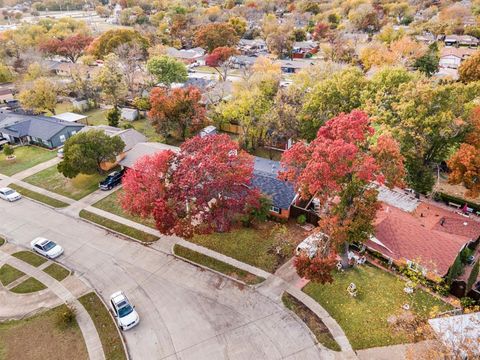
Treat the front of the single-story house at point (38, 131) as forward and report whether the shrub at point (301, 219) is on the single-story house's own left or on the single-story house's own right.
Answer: on the single-story house's own left

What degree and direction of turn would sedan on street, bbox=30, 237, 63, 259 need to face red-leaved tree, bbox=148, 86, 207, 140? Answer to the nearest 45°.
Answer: approximately 90° to its left

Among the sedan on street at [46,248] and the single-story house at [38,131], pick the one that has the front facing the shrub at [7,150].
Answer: the single-story house

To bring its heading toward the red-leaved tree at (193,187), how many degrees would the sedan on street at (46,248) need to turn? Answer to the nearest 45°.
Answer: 0° — it already faces it

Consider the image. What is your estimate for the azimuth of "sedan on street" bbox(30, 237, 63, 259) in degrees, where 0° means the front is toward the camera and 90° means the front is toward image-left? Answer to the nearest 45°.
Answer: approximately 315°

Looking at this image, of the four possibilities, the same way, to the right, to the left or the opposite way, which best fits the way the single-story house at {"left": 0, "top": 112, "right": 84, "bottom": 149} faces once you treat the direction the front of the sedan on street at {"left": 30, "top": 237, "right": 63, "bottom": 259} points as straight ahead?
to the right

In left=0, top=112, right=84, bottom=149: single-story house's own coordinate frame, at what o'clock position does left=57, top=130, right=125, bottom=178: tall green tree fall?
The tall green tree is roughly at 10 o'clock from the single-story house.

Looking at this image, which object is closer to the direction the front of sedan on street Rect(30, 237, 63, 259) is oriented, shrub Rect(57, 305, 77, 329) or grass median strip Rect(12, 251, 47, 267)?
the shrub

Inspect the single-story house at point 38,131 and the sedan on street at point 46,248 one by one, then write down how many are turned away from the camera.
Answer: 0

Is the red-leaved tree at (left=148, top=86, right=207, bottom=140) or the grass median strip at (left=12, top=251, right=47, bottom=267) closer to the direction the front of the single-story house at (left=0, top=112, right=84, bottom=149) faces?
the grass median strip

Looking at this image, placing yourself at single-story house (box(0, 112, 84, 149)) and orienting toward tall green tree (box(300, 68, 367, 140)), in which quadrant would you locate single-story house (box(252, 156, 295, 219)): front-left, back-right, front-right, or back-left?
front-right

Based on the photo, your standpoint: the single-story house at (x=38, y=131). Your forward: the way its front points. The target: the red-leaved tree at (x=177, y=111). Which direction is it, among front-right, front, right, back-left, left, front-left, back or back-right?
left

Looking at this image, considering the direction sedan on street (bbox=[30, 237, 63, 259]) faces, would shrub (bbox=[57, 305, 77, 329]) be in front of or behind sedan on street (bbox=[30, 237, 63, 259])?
in front

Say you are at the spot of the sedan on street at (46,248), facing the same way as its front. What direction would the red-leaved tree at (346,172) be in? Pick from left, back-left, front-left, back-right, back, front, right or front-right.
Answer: front

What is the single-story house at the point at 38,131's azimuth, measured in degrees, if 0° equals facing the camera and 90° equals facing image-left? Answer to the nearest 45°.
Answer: approximately 45°

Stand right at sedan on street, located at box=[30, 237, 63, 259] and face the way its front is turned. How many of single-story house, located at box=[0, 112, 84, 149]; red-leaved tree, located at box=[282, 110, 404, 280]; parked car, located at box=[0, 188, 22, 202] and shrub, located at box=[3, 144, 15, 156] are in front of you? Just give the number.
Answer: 1

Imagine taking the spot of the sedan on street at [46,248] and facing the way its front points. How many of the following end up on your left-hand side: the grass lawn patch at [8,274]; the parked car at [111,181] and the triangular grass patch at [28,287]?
1

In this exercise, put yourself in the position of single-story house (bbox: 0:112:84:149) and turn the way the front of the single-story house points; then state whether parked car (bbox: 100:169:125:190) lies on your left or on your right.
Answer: on your left

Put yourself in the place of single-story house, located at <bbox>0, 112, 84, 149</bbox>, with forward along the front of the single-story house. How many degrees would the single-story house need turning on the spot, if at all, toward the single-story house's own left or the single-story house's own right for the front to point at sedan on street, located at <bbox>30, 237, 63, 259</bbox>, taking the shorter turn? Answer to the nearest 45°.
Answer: approximately 45° to the single-story house's own left
